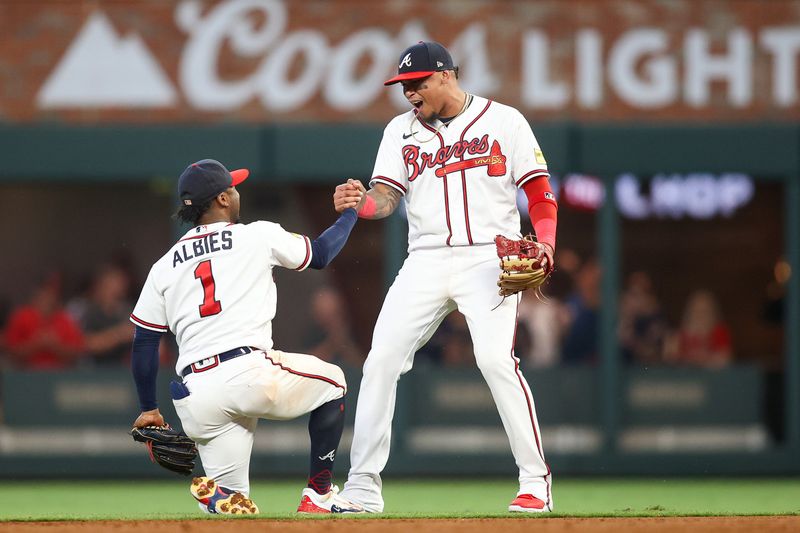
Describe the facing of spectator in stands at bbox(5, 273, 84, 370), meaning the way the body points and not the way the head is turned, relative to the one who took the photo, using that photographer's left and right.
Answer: facing the viewer

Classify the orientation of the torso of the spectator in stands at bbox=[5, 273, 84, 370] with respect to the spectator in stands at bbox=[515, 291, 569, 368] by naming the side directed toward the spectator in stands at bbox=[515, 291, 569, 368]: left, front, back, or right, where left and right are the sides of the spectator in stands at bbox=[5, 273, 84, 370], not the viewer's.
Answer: left

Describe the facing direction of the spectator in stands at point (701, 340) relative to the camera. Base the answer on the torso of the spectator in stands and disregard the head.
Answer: toward the camera

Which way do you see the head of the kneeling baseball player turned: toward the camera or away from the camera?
away from the camera

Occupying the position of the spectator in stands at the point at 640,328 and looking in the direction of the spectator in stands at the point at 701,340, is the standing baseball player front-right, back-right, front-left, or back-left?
back-right

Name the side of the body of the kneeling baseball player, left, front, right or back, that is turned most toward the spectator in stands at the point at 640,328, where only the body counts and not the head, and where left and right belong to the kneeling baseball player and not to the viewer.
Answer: front

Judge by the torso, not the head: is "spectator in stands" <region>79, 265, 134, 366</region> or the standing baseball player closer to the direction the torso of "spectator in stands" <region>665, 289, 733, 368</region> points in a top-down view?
the standing baseball player

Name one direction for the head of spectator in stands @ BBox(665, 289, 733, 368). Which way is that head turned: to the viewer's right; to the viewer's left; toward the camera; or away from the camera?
toward the camera

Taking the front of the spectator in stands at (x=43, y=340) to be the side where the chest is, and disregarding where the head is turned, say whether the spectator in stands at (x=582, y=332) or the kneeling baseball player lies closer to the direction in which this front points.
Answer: the kneeling baseball player

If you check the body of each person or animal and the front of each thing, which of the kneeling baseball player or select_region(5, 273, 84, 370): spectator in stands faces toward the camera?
the spectator in stands

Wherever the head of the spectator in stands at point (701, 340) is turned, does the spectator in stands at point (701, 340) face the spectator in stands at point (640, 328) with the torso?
no

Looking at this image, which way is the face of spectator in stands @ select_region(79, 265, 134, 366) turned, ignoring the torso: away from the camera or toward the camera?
toward the camera

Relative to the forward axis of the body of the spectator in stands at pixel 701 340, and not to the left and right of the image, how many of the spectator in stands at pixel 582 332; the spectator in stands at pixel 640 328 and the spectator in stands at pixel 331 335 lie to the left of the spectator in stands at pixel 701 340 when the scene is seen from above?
0

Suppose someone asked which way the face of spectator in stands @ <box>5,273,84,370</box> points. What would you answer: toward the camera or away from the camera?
toward the camera

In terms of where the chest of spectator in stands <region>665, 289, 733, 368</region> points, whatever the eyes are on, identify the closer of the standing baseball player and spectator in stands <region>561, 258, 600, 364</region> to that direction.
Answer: the standing baseball player

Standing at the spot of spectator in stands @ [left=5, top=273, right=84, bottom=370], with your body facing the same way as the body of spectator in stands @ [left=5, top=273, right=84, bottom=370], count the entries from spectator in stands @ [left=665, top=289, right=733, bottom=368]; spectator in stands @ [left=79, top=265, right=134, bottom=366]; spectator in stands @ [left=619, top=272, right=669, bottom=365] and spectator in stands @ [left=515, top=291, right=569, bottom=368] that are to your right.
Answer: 0

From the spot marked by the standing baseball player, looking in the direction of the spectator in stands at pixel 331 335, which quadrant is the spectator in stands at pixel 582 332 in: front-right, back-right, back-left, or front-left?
front-right

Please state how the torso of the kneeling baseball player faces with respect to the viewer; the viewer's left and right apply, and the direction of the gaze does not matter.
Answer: facing away from the viewer and to the right of the viewer

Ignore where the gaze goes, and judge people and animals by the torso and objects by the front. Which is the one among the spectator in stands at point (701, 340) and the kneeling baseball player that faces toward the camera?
the spectator in stands
